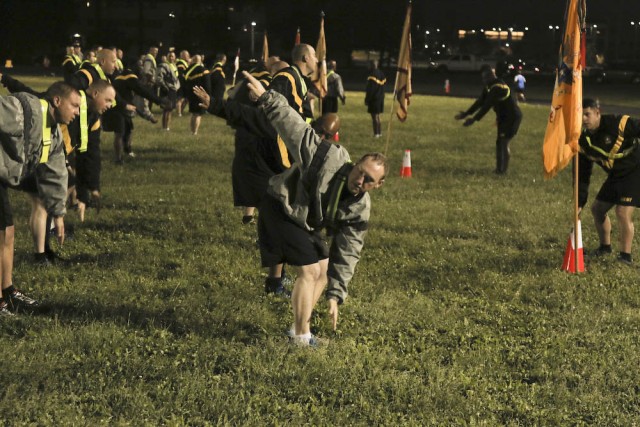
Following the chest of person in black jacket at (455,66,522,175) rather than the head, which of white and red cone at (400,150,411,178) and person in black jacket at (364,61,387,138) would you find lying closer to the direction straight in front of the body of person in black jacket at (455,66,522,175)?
the white and red cone

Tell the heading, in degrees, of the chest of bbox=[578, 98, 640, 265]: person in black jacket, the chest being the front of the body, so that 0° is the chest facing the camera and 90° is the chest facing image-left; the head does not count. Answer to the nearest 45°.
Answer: approximately 45°

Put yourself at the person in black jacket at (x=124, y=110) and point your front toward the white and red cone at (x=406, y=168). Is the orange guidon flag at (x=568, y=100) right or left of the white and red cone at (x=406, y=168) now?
right

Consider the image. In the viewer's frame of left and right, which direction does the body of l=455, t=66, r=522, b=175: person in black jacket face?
facing to the left of the viewer

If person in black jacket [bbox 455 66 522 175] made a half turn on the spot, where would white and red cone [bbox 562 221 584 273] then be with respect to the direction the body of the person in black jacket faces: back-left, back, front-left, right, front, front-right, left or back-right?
right

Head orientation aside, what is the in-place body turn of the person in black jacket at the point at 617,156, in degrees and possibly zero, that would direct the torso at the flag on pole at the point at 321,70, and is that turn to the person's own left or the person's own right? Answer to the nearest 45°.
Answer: approximately 90° to the person's own right

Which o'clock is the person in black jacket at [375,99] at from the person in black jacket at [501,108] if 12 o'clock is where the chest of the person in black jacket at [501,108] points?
the person in black jacket at [375,99] is roughly at 2 o'clock from the person in black jacket at [501,108].
